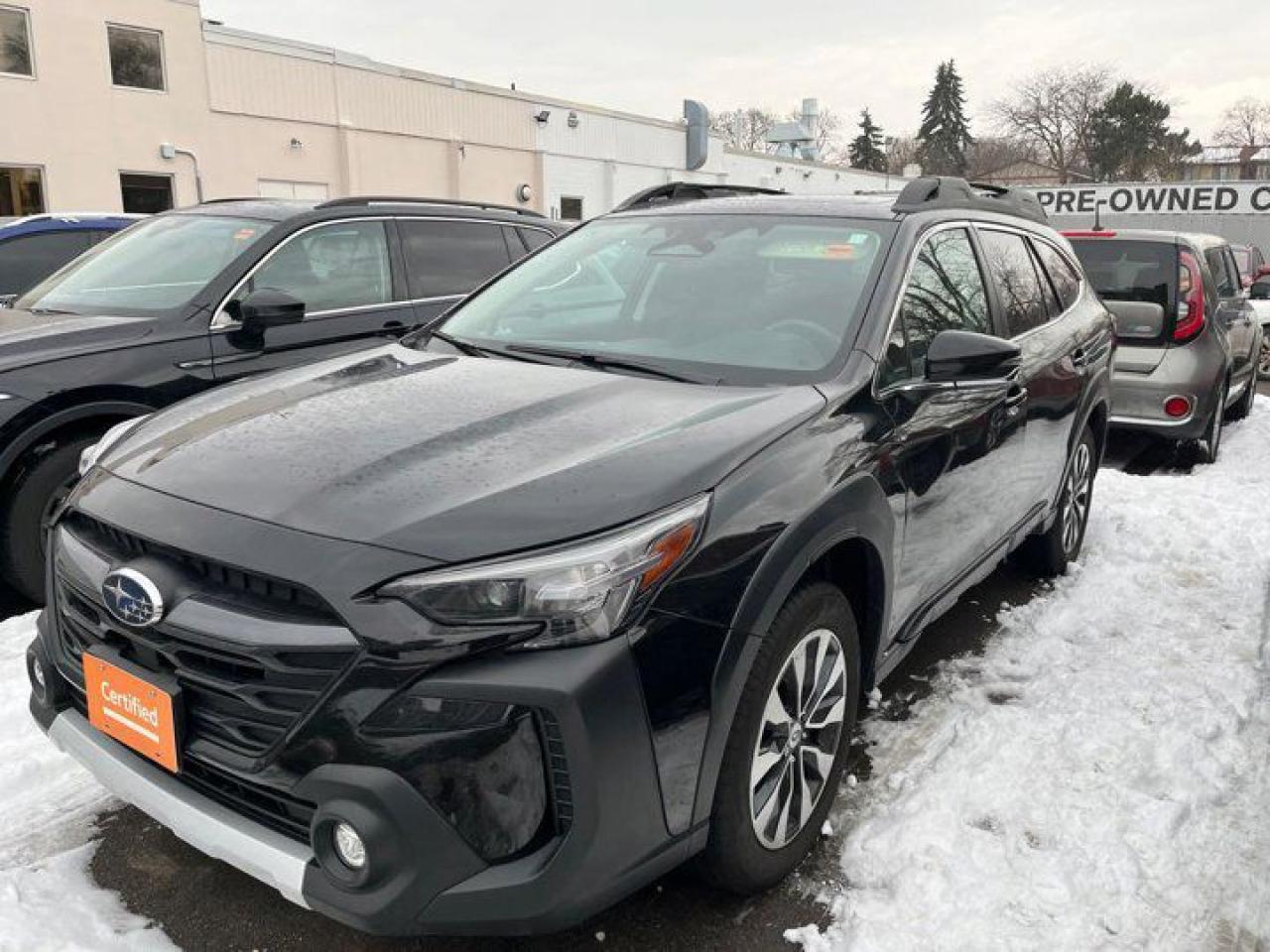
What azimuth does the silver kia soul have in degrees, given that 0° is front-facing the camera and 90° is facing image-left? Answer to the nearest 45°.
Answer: approximately 225°

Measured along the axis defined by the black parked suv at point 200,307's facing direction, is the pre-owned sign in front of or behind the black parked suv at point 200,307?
behind

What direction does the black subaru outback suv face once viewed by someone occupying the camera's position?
facing the viewer and to the left of the viewer

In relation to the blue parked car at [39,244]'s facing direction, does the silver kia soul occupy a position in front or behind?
behind

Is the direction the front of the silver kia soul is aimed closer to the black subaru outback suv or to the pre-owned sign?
the pre-owned sign

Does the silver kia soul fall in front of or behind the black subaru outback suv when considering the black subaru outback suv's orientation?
behind

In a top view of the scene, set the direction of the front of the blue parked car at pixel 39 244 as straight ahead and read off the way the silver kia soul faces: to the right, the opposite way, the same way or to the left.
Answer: the opposite way

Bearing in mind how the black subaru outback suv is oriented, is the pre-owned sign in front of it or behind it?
behind

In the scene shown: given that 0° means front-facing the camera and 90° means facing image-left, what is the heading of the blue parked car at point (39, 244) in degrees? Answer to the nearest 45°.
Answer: approximately 90°

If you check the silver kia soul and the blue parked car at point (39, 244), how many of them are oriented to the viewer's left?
1

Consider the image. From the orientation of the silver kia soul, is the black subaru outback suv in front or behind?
behind

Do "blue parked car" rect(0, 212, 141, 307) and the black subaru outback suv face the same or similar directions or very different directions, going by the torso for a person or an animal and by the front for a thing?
same or similar directions

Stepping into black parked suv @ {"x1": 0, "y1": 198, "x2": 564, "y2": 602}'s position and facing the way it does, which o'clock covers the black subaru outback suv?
The black subaru outback suv is roughly at 10 o'clock from the black parked suv.
